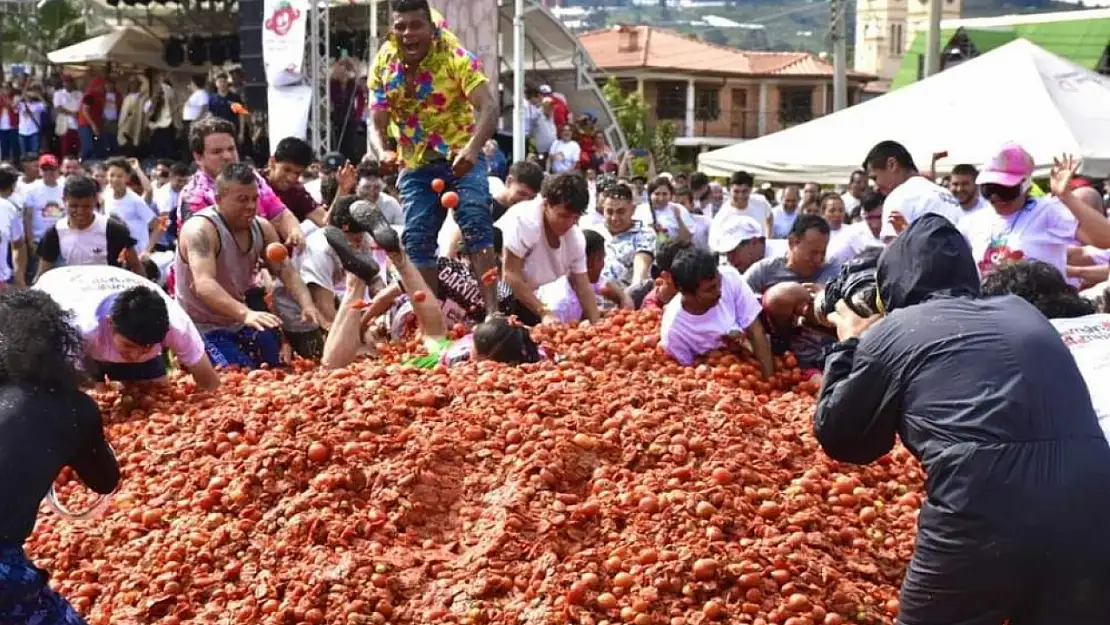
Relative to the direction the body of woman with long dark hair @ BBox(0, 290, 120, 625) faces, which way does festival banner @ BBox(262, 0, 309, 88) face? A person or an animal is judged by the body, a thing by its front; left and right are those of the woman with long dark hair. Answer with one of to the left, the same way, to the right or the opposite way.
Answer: the opposite way

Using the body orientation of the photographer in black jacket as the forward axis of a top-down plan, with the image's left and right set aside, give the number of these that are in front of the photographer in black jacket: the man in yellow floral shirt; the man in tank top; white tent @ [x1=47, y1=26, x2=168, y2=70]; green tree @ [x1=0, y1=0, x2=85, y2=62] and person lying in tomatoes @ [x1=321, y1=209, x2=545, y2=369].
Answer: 5

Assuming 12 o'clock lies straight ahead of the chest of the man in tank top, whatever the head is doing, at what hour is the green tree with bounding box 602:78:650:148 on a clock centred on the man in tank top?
The green tree is roughly at 8 o'clock from the man in tank top.

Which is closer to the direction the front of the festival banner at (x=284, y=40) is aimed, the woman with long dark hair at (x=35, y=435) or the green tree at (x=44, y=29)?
the woman with long dark hair

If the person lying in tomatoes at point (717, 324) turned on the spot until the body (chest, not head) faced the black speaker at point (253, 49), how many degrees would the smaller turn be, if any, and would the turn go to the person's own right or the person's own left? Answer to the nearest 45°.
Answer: approximately 180°

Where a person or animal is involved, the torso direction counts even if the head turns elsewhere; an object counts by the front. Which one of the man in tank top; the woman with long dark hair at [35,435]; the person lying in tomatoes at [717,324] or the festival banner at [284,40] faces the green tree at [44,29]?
the woman with long dark hair

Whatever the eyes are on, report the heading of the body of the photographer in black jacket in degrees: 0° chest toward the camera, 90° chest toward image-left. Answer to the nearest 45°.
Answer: approximately 135°

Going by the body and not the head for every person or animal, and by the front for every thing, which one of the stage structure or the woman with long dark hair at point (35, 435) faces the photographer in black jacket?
the stage structure

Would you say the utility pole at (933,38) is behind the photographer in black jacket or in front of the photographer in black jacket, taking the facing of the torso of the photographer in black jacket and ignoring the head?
in front

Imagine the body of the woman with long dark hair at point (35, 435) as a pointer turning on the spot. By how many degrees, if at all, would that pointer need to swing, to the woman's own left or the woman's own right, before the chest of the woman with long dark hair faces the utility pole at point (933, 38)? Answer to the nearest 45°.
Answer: approximately 45° to the woman's own right

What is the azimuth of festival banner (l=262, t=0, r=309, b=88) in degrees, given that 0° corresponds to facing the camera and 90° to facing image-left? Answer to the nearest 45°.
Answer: approximately 0°

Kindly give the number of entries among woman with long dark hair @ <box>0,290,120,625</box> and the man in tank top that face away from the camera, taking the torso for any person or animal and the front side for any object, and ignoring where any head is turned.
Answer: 1
